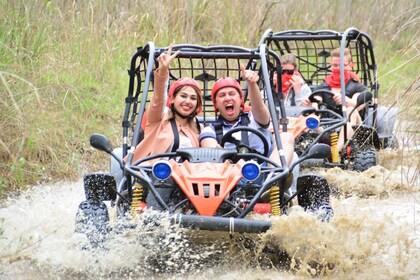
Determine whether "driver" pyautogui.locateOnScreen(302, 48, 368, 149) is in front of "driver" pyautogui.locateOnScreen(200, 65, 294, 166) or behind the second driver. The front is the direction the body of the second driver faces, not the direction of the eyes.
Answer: behind

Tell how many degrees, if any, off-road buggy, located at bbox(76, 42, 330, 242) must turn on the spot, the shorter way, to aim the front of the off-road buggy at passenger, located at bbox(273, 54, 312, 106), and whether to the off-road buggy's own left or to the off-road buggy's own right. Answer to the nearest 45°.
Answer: approximately 180°

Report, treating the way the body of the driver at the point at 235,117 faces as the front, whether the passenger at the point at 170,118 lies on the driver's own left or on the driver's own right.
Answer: on the driver's own right

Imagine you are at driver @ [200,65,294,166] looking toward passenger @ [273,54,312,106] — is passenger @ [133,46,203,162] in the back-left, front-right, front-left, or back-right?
back-left

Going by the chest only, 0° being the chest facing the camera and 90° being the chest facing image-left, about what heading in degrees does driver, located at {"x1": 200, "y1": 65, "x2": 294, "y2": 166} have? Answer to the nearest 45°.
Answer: approximately 0°
